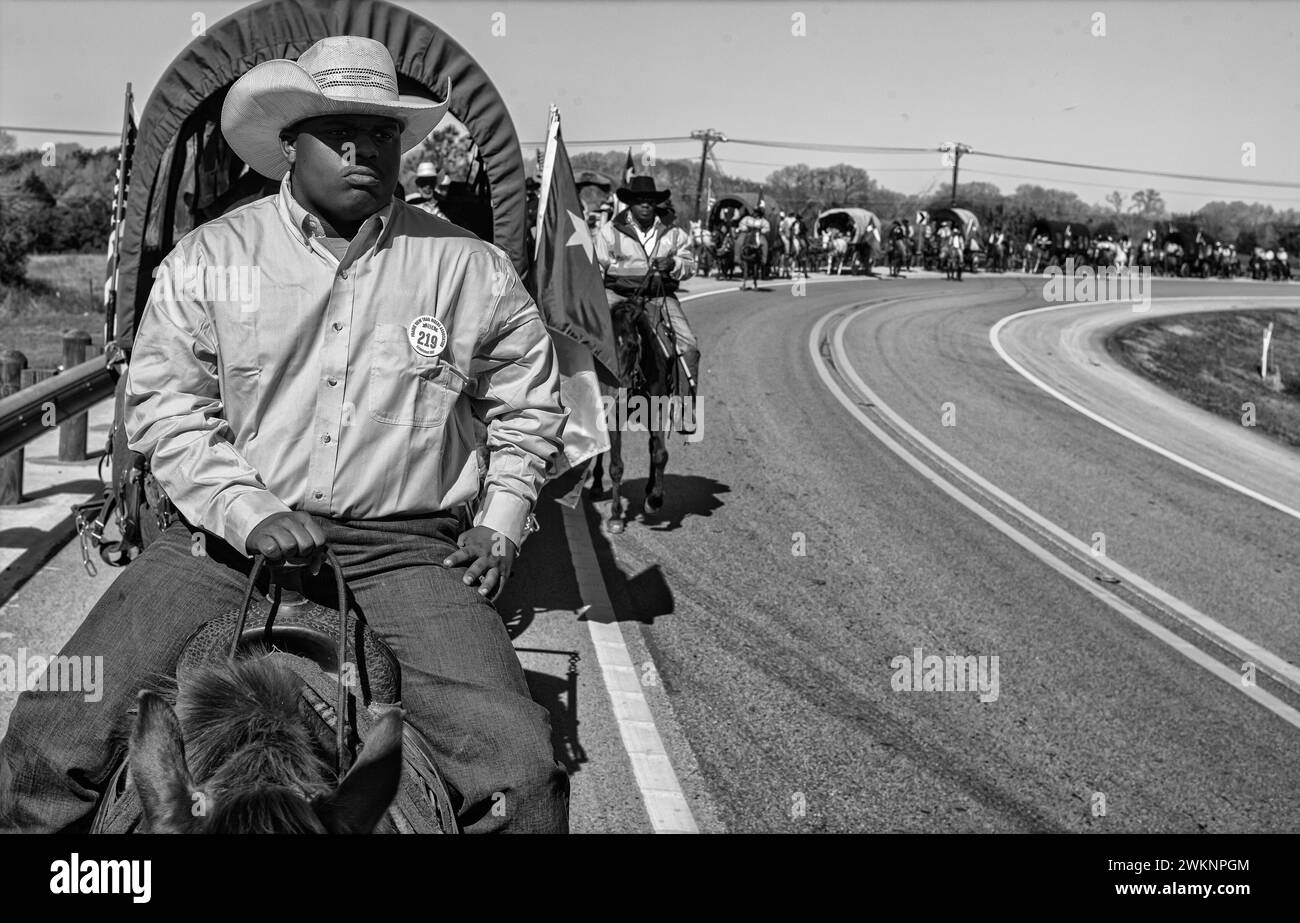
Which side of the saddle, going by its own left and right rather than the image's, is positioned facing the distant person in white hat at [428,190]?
back

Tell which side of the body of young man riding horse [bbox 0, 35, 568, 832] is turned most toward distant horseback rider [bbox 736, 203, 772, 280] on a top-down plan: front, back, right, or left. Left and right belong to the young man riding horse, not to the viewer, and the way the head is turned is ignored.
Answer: back

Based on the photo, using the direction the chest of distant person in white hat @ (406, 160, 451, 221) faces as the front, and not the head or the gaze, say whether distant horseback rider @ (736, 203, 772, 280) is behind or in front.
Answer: behind

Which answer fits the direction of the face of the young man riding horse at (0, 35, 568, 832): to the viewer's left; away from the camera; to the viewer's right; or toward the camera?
toward the camera

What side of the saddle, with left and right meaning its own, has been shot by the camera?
front

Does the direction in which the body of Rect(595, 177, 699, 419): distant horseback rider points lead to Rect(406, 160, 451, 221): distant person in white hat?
no

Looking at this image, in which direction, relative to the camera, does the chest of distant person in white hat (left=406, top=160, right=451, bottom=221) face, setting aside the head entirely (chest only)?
toward the camera

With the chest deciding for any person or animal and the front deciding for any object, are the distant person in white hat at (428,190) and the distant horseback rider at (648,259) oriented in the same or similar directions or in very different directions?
same or similar directions

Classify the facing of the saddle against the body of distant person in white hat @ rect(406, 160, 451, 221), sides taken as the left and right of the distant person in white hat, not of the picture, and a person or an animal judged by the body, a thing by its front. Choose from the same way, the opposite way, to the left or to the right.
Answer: the same way

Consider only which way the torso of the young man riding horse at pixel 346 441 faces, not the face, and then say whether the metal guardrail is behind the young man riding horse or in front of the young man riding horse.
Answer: behind

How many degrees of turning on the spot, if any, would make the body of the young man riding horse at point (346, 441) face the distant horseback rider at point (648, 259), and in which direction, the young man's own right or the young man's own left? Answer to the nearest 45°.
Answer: approximately 180°

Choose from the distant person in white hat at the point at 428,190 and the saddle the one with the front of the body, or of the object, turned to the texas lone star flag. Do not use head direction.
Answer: the distant person in white hat

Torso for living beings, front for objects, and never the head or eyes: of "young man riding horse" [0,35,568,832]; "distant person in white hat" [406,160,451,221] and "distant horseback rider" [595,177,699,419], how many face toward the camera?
3

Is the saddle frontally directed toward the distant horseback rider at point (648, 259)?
no

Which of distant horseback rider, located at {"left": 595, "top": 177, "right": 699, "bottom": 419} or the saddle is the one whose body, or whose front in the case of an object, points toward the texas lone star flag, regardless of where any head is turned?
the distant horseback rider
